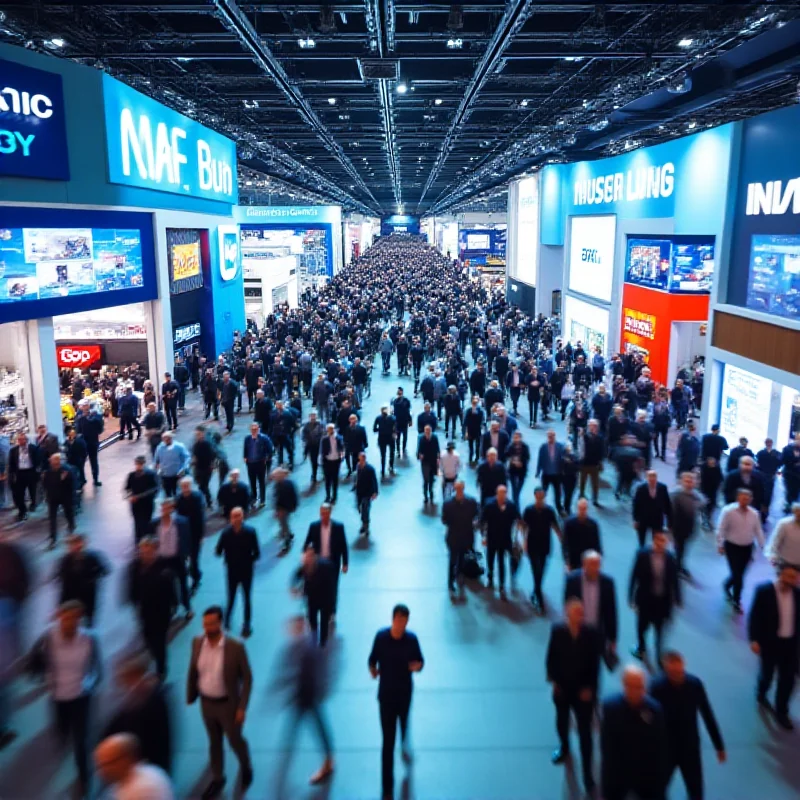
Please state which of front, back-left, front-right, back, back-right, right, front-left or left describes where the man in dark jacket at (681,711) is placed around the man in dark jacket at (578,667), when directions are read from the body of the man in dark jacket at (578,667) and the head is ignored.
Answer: front-left

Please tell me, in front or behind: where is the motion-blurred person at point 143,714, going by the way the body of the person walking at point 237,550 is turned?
in front

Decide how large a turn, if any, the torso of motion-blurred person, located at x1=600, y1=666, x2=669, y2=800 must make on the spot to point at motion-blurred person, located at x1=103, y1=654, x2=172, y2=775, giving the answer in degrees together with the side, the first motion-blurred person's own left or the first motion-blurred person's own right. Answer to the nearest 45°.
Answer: approximately 90° to the first motion-blurred person's own right

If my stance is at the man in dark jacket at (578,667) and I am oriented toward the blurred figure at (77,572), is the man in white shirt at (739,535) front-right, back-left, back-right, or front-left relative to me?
back-right

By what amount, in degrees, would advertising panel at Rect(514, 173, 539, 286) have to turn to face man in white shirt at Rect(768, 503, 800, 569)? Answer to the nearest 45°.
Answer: approximately 45° to its left

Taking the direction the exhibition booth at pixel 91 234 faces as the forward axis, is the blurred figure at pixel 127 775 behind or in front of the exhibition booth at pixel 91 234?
in front

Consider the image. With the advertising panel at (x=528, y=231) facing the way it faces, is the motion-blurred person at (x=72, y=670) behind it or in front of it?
in front

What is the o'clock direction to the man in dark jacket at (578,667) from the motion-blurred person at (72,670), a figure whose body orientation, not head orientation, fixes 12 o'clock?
The man in dark jacket is roughly at 10 o'clock from the motion-blurred person.
